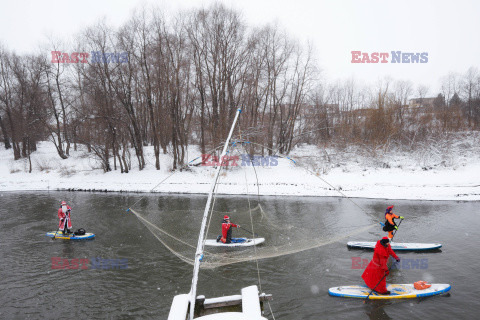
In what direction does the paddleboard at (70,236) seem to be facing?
to the viewer's right

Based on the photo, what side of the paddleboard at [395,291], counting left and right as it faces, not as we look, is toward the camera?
right

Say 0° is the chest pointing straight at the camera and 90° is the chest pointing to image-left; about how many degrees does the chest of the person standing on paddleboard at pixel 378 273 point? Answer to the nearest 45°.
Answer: approximately 270°

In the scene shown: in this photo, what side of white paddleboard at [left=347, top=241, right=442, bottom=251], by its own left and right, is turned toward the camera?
right

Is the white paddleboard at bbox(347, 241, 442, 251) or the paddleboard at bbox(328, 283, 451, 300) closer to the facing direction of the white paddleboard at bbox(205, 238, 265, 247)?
the white paddleboard

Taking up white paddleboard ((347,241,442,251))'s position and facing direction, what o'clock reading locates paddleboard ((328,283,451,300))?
The paddleboard is roughly at 3 o'clock from the white paddleboard.

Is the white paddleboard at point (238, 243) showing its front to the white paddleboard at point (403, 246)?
yes

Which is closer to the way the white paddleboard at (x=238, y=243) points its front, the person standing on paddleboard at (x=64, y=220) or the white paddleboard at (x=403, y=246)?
the white paddleboard

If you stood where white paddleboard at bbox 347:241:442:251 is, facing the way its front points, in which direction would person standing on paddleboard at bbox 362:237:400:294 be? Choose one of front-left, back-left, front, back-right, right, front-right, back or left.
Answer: right

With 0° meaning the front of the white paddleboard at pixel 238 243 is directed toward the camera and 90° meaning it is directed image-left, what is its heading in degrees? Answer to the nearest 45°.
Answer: approximately 270°
